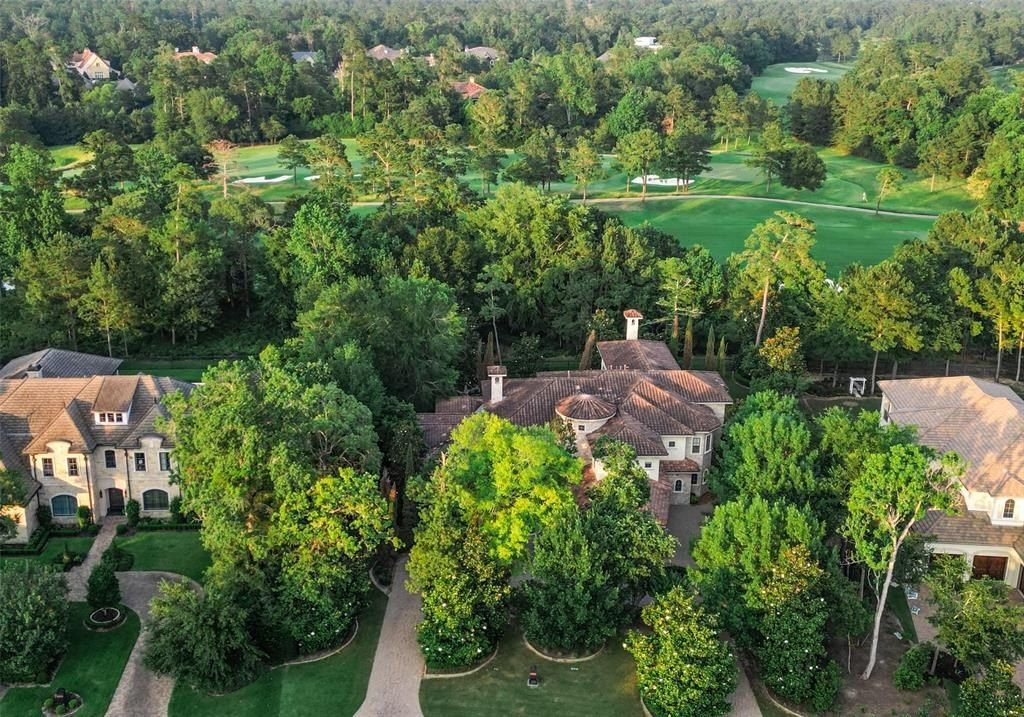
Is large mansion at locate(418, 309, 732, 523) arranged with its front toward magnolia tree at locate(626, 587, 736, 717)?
yes

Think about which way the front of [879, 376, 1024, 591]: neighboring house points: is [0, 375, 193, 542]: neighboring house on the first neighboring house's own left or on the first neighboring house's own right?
on the first neighboring house's own right

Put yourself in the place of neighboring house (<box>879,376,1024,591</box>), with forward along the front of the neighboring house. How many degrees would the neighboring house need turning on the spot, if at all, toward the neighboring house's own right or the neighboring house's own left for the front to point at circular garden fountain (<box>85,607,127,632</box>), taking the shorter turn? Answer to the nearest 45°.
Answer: approximately 45° to the neighboring house's own right

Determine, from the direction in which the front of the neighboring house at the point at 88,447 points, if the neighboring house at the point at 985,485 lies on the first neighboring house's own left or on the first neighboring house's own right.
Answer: on the first neighboring house's own left

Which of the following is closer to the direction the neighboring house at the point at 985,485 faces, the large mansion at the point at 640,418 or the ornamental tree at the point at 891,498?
the ornamental tree

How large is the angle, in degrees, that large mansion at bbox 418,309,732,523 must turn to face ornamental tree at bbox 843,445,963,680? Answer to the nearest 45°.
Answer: approximately 45° to its left

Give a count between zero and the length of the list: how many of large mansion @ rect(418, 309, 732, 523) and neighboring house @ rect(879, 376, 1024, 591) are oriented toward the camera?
2

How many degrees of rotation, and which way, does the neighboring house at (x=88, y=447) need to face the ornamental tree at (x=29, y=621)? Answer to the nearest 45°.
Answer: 0° — it already faces it

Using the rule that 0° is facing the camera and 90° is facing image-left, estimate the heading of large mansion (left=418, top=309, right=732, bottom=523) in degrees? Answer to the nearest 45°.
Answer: approximately 0°
